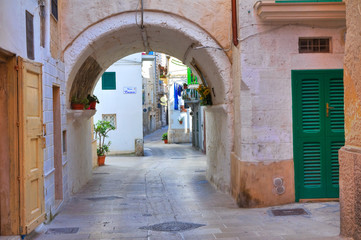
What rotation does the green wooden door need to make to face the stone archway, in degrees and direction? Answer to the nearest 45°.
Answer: approximately 90° to its right

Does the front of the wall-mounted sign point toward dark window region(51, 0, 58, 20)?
yes

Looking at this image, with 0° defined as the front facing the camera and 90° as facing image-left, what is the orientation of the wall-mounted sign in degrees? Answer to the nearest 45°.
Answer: approximately 0°

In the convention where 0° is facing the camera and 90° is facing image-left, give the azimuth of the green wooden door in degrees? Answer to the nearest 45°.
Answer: approximately 0°

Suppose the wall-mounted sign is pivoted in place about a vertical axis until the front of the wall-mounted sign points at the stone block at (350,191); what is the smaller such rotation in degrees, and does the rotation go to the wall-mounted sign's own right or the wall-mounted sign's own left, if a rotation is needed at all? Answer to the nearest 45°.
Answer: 0° — it already faces it

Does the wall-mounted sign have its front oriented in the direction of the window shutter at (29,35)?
yes

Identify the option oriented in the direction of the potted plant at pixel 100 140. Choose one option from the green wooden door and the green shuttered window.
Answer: the green shuttered window
